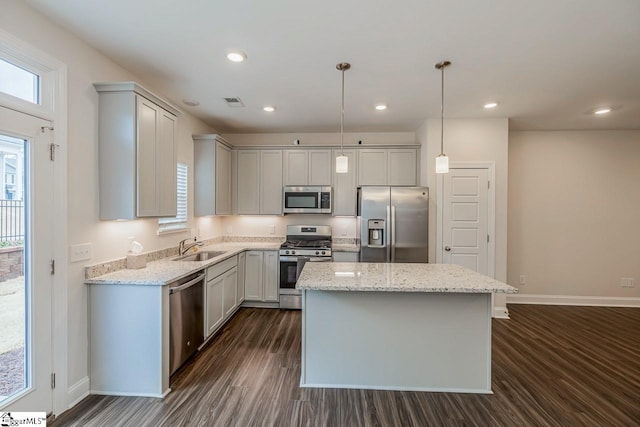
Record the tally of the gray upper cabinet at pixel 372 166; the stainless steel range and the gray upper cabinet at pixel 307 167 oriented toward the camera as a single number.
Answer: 3

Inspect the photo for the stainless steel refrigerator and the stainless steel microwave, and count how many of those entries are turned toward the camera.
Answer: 2

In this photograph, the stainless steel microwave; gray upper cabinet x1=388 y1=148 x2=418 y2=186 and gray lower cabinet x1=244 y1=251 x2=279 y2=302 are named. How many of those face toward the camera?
3

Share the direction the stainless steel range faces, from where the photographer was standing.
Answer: facing the viewer

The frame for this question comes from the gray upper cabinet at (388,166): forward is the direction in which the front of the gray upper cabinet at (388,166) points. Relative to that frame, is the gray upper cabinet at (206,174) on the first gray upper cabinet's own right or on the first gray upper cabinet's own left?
on the first gray upper cabinet's own right

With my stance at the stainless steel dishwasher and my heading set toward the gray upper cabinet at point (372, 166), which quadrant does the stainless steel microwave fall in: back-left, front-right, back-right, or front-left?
front-left

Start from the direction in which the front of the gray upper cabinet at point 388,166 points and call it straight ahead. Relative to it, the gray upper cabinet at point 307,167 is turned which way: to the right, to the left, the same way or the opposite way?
the same way

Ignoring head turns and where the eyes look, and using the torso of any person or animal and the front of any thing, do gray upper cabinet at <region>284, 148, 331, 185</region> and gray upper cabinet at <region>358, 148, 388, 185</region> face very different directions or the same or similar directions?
same or similar directions

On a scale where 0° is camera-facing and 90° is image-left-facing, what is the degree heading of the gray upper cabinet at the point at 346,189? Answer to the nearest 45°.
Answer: approximately 0°

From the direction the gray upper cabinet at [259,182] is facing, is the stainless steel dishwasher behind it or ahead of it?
ahead

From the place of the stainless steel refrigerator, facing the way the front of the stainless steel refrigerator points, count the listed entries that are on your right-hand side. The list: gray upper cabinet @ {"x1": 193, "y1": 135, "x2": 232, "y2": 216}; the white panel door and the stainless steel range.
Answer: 2

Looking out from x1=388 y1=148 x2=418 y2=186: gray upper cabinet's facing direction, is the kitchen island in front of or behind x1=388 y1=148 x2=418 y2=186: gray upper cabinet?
in front

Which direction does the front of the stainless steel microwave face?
toward the camera
